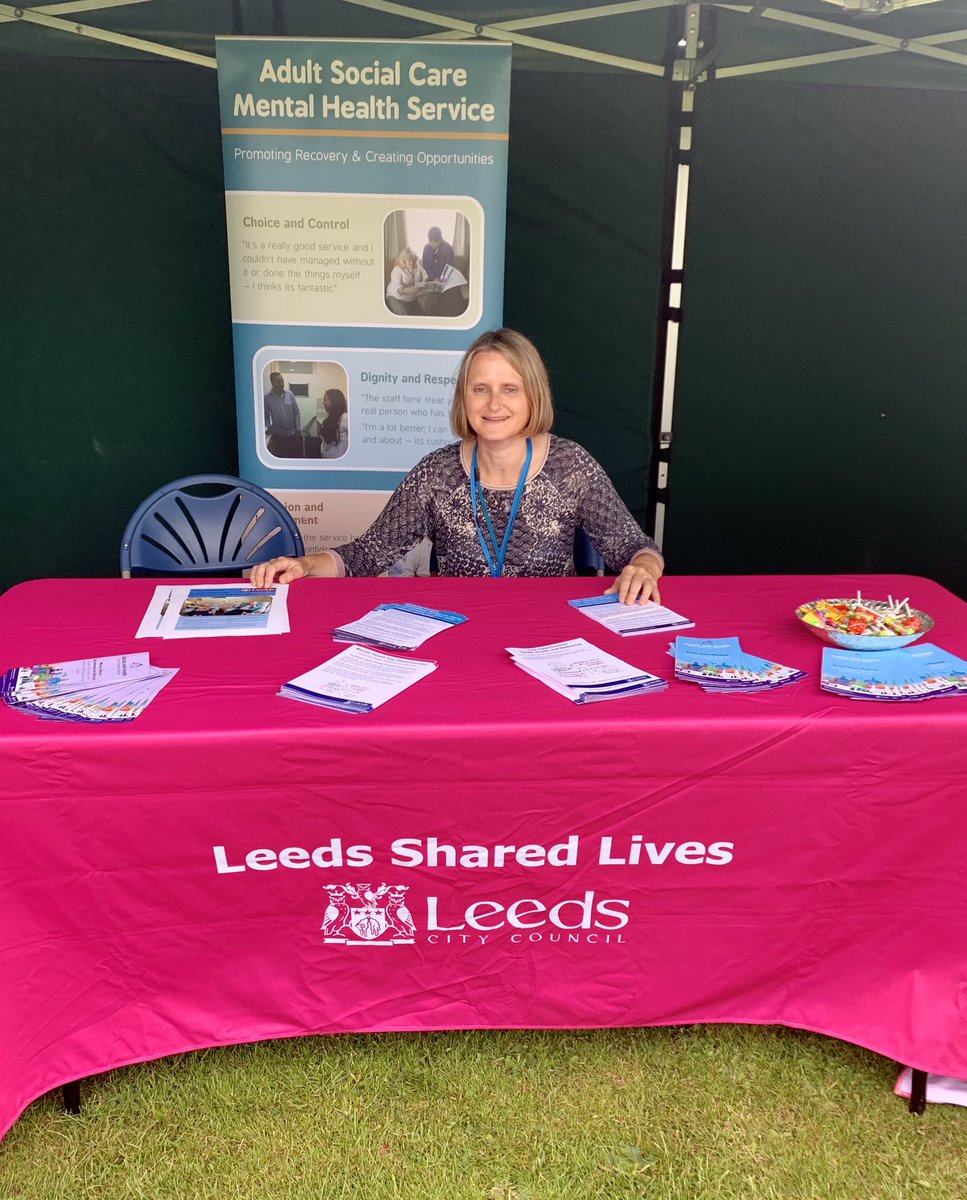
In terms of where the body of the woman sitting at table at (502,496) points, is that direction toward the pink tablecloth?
yes

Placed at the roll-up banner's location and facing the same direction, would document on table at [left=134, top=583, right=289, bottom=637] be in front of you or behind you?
in front

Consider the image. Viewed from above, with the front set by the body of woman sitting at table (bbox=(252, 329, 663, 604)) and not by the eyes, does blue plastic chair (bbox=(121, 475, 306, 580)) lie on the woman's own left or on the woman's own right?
on the woman's own right

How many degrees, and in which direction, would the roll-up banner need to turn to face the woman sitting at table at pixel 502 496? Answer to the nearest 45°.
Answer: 0° — it already faces them

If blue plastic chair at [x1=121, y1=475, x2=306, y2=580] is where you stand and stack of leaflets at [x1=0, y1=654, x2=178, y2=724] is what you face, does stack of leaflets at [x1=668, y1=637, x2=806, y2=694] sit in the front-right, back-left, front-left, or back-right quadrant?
front-left

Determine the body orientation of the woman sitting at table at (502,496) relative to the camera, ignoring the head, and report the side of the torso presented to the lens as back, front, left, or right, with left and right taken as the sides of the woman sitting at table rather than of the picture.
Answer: front

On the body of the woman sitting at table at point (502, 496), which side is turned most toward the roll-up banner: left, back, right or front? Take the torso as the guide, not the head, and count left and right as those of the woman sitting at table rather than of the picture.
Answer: back

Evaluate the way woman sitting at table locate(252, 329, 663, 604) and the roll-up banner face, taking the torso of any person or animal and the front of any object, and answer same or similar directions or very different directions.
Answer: same or similar directions

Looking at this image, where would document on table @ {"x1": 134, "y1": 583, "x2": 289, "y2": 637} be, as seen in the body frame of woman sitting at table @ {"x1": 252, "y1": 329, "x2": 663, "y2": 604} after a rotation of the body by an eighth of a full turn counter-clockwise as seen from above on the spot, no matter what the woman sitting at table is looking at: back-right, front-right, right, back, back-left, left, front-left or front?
right

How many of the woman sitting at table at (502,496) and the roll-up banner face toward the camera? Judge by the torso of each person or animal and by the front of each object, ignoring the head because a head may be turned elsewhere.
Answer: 2

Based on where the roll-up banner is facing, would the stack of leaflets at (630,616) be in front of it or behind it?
in front

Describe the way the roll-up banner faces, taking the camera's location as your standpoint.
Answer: facing the viewer

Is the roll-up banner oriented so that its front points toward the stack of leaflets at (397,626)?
yes

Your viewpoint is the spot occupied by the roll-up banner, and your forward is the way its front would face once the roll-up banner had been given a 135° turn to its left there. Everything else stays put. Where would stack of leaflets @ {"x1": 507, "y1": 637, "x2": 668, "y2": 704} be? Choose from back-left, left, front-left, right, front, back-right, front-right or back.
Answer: back-right
